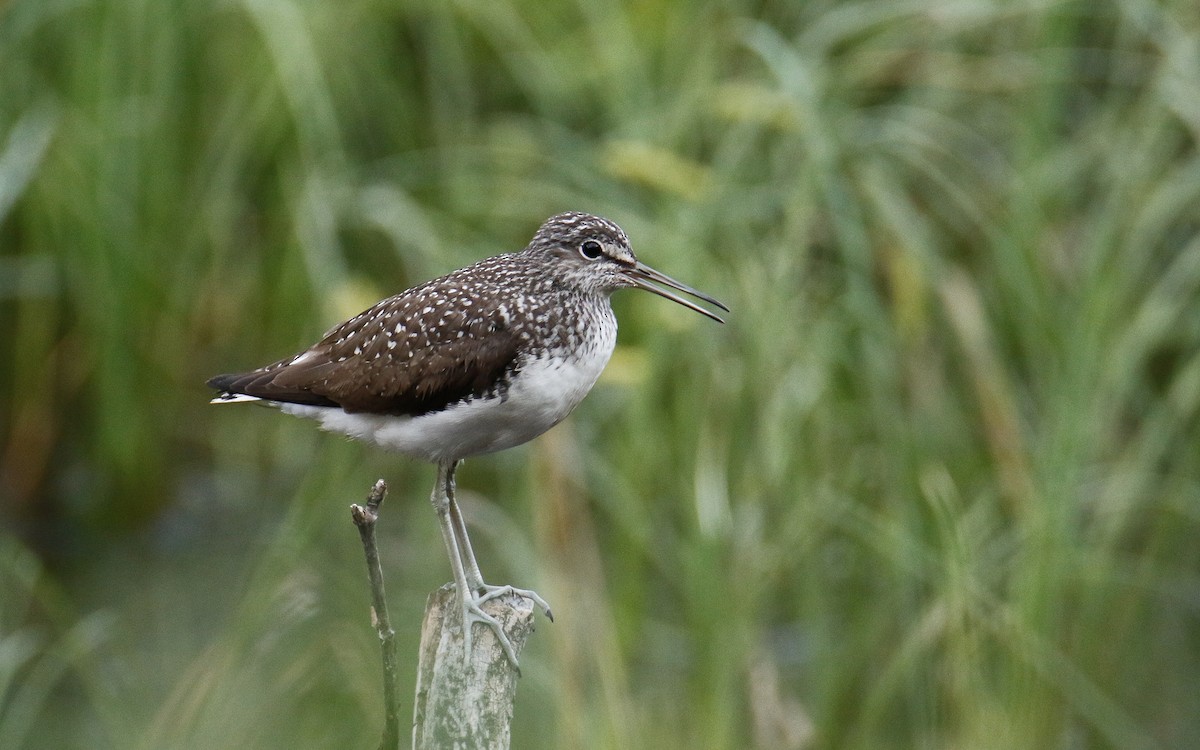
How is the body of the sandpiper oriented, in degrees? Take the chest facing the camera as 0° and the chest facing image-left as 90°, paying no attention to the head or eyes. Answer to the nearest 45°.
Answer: approximately 270°
